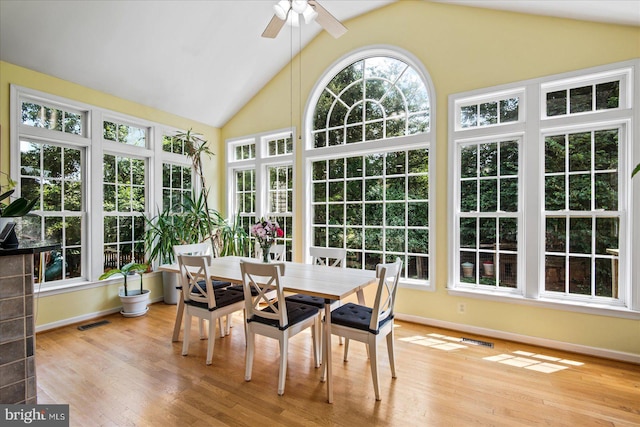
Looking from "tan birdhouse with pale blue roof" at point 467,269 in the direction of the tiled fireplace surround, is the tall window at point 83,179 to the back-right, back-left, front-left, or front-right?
front-right

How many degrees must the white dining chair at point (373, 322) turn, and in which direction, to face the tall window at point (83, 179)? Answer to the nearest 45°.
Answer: approximately 45° to its left

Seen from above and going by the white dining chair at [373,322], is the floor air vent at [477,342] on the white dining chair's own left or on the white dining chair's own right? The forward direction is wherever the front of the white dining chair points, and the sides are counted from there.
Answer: on the white dining chair's own right

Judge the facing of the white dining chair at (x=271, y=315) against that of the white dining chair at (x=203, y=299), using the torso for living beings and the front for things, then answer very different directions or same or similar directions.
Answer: same or similar directions

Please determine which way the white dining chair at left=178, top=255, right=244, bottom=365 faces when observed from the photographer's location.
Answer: facing away from the viewer and to the right of the viewer

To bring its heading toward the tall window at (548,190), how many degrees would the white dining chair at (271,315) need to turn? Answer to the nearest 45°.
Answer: approximately 45° to its right

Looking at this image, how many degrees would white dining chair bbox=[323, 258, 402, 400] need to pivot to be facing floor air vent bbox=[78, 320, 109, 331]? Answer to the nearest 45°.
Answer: approximately 45° to its left

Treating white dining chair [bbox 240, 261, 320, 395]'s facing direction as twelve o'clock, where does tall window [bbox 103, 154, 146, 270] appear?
The tall window is roughly at 9 o'clock from the white dining chair.

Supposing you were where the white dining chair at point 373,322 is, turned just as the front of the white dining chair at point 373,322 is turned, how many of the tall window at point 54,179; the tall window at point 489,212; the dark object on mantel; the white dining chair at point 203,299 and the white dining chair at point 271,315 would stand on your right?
1

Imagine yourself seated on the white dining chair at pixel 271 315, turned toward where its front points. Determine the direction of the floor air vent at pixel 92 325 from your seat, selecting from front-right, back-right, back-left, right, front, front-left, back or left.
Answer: left

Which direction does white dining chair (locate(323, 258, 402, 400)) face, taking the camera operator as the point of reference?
facing away from the viewer and to the left of the viewer

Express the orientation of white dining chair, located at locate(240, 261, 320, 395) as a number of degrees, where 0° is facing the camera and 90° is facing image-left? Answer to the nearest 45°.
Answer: approximately 225°

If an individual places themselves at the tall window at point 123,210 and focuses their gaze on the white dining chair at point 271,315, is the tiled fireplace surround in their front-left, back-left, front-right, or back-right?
front-right

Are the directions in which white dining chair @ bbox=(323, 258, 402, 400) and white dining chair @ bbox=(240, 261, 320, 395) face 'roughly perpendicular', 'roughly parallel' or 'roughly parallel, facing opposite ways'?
roughly perpendicular

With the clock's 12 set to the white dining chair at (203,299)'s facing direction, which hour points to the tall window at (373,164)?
The tall window is roughly at 1 o'clock from the white dining chair.

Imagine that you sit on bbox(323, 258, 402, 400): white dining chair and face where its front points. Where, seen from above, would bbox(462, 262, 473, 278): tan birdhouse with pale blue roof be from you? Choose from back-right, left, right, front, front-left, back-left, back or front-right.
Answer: right
